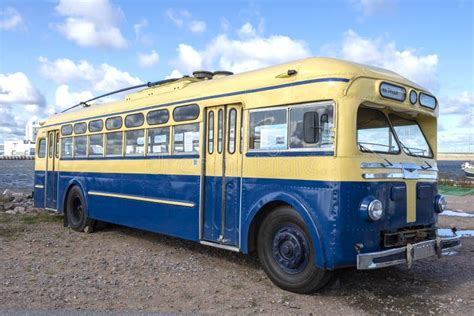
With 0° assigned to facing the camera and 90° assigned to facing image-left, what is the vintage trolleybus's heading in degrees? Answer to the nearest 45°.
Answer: approximately 315°
